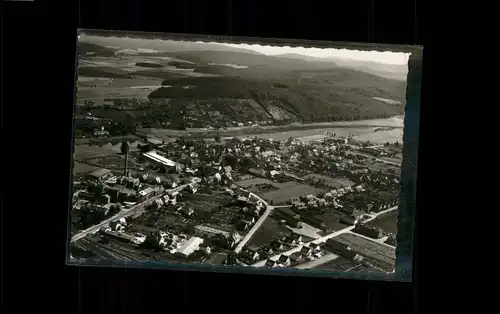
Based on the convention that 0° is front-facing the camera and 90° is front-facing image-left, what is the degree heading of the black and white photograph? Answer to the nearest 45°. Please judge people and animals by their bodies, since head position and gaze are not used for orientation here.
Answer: approximately 0°
